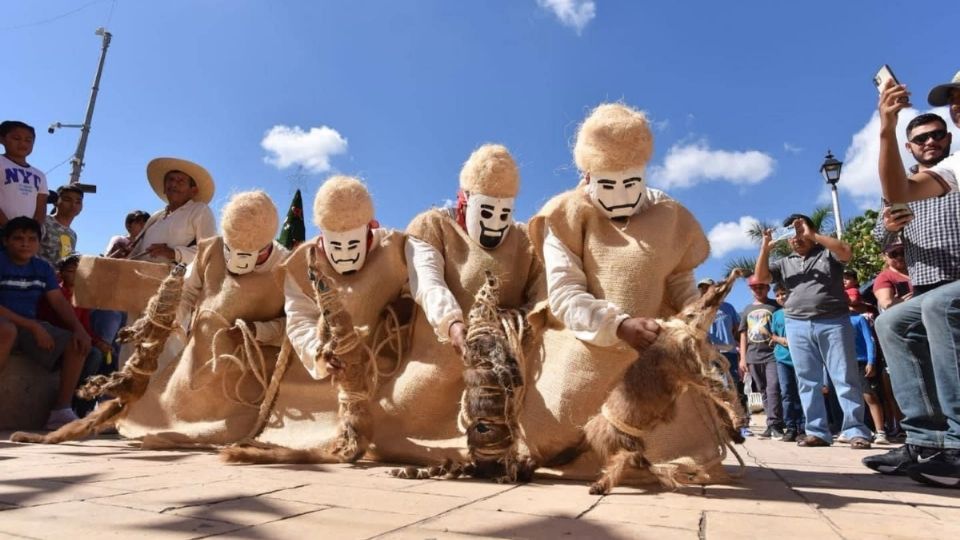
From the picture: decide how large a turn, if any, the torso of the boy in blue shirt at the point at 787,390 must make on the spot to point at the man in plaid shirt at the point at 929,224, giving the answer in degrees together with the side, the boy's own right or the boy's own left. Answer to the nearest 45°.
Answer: approximately 45° to the boy's own left

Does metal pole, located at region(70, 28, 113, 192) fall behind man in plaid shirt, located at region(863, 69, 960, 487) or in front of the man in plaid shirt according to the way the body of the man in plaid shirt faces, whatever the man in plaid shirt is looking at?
in front

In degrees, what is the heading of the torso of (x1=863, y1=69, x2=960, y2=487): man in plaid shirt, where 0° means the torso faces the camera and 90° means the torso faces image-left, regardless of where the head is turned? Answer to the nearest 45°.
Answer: approximately 90°

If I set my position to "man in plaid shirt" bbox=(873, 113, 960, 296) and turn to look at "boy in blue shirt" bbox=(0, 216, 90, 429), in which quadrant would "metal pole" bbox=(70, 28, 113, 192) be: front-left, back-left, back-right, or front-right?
front-right

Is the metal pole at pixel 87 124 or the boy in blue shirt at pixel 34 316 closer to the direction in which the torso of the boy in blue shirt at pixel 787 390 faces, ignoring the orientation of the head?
the boy in blue shirt

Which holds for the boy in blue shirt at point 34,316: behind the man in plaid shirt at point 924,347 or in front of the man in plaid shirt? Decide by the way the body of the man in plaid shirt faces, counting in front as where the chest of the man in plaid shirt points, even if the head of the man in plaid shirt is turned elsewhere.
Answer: in front

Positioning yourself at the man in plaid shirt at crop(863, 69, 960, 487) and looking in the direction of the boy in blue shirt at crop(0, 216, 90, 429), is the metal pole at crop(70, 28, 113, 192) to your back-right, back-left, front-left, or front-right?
front-right

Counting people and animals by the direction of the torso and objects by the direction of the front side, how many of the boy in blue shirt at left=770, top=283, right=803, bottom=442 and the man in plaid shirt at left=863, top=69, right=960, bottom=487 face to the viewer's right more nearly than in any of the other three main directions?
0

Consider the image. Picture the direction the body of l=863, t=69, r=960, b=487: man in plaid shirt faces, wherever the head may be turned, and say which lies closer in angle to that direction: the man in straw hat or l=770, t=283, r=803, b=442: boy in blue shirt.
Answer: the man in straw hat

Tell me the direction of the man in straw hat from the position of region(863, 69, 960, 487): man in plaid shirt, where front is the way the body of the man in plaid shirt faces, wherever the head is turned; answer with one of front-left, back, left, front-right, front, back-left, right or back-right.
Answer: front

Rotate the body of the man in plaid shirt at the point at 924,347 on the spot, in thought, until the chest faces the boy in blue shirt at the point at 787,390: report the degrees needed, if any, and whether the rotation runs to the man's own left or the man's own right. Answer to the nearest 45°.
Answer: approximately 90° to the man's own right

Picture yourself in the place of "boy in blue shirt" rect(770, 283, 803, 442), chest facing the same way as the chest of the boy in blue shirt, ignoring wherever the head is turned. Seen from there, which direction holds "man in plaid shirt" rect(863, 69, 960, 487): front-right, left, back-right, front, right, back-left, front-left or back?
front-left

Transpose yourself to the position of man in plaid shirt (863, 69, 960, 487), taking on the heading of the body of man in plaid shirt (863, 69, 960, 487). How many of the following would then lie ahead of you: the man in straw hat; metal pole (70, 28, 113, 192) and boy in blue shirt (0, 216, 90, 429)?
3

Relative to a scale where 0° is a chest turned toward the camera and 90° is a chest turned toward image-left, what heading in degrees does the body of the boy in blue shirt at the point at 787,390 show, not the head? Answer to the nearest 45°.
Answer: approximately 45°
